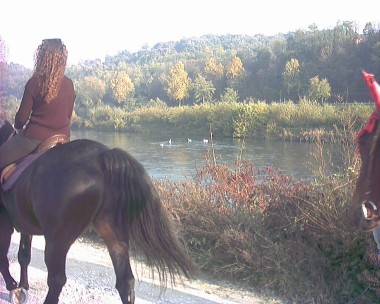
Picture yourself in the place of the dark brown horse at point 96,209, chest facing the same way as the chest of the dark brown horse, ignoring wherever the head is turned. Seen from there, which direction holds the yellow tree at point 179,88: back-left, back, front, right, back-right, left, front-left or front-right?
front-right

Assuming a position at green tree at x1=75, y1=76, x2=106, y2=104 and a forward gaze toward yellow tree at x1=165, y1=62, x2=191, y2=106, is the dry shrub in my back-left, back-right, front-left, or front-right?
front-right

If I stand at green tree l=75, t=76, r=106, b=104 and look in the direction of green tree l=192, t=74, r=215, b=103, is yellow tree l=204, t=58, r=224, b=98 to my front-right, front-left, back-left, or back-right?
front-left

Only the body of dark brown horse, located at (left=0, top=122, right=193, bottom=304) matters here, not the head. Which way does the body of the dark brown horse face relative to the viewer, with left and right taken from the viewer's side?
facing away from the viewer and to the left of the viewer

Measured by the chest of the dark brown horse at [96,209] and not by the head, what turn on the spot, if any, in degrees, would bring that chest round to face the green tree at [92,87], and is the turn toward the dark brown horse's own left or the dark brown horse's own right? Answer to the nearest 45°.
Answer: approximately 45° to the dark brown horse's own right

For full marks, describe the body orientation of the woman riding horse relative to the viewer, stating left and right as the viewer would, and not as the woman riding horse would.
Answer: facing away from the viewer and to the left of the viewer

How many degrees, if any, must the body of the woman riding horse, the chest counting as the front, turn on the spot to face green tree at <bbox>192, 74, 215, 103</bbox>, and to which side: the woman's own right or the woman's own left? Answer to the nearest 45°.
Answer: approximately 45° to the woman's own right

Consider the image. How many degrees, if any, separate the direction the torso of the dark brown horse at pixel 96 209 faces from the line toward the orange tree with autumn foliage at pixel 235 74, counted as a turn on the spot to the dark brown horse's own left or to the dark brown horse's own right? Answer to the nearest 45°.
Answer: approximately 45° to the dark brown horse's own right

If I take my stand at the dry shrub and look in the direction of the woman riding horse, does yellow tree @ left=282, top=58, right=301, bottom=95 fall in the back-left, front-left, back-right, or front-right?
back-right
